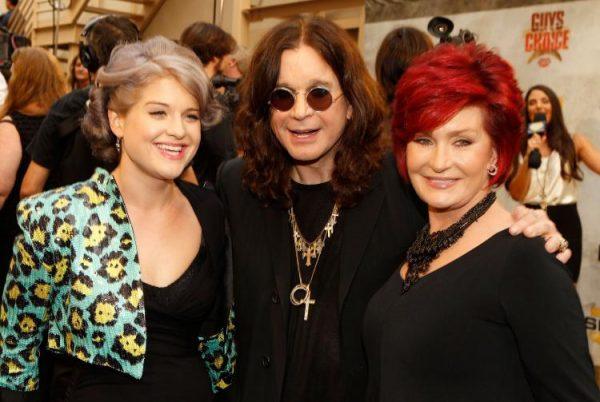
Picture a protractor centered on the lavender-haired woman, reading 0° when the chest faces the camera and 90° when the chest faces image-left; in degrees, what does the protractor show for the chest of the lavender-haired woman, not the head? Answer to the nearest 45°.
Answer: approximately 315°

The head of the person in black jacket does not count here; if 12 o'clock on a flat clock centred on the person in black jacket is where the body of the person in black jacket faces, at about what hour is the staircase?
The staircase is roughly at 5 o'clock from the person in black jacket.

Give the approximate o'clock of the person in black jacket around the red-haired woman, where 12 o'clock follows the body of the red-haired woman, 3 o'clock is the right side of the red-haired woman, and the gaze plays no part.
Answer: The person in black jacket is roughly at 3 o'clock from the red-haired woman.

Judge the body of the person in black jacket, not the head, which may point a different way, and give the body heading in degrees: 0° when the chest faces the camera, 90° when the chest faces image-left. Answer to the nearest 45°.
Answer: approximately 0°

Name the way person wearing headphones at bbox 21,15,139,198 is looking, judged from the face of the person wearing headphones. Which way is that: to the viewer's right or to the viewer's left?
to the viewer's left

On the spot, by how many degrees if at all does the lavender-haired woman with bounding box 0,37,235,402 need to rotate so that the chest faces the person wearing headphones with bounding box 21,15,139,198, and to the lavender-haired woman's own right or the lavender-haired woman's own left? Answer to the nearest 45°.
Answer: approximately 135° to the lavender-haired woman's own left

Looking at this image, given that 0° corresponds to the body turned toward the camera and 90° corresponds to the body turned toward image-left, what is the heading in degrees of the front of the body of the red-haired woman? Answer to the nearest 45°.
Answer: approximately 45°

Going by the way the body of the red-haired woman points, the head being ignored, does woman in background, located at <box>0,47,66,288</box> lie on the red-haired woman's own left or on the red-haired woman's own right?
on the red-haired woman's own right
